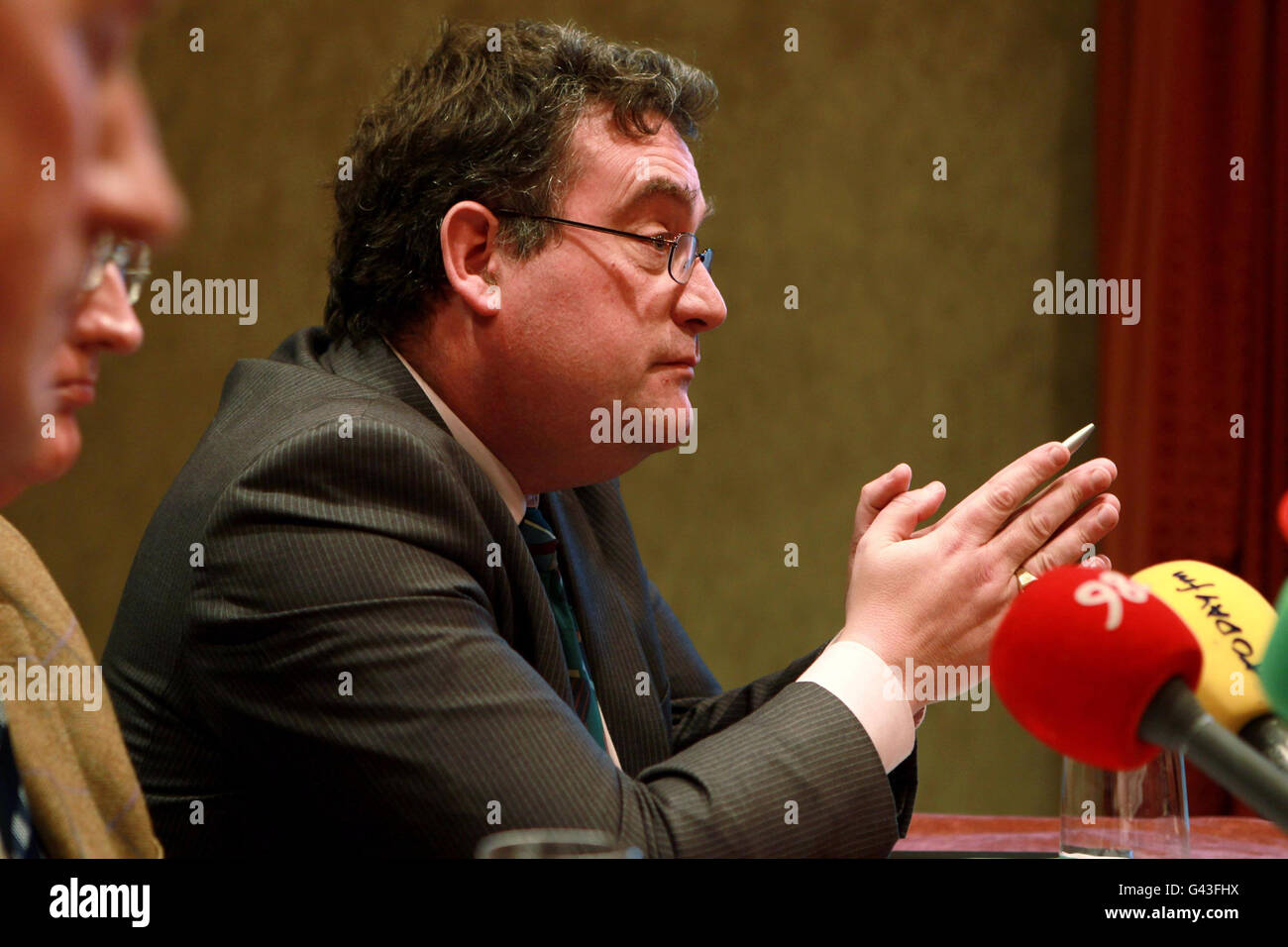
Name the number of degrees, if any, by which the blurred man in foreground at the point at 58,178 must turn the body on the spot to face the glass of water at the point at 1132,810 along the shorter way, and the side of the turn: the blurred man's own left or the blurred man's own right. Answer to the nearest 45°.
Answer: approximately 45° to the blurred man's own left

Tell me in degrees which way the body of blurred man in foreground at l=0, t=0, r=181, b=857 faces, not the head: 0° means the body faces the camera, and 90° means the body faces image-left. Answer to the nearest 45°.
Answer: approximately 270°

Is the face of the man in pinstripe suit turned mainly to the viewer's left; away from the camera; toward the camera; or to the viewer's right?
to the viewer's right

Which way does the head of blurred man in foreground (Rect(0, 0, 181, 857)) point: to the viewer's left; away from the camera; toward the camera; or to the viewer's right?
to the viewer's right

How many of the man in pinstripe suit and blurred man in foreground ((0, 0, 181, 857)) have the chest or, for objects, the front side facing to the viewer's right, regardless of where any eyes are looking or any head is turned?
2

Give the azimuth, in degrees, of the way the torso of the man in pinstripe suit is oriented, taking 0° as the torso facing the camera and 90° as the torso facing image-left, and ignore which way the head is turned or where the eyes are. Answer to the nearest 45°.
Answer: approximately 270°

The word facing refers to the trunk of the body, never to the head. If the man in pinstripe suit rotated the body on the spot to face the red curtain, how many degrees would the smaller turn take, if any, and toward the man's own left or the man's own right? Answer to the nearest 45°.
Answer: approximately 45° to the man's own left
